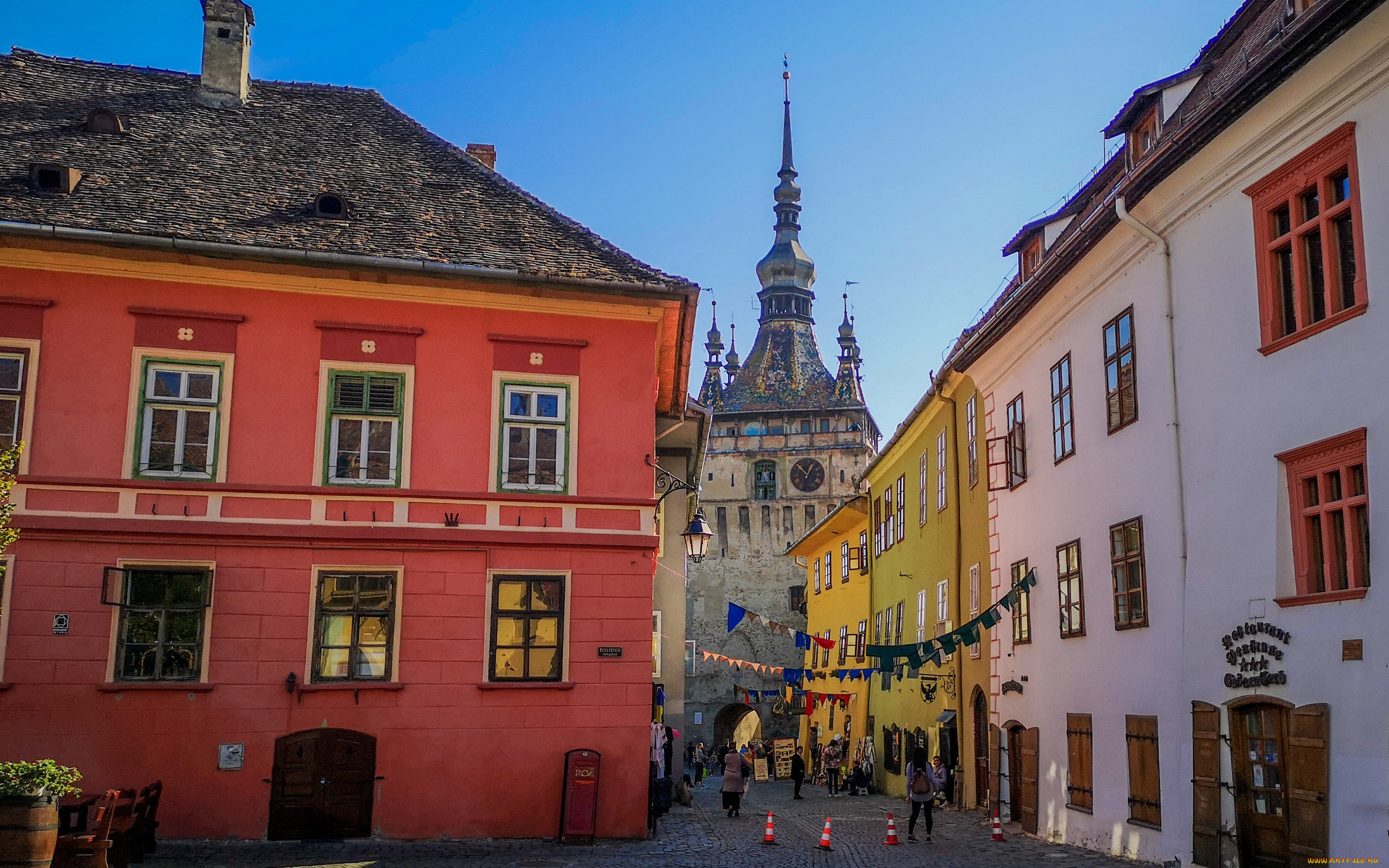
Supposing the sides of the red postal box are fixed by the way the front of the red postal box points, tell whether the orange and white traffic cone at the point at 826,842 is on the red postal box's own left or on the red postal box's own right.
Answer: on the red postal box's own left

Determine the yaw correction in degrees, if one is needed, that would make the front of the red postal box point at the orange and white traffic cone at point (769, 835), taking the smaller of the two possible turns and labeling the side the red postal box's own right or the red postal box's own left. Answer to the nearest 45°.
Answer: approximately 135° to the red postal box's own left

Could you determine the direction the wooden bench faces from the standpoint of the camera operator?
facing to the left of the viewer

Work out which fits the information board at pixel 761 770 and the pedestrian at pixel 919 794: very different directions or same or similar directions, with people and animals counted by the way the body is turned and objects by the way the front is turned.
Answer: very different directions

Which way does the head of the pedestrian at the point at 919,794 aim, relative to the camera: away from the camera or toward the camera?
away from the camera

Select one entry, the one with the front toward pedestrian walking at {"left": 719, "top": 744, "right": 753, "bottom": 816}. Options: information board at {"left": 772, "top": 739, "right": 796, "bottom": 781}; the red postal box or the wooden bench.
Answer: the information board

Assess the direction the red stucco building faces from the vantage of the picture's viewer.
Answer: facing the viewer

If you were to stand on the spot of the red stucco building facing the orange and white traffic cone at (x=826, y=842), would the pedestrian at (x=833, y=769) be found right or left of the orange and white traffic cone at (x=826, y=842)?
left

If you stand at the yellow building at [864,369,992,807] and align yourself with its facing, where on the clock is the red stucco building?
The red stucco building is roughly at 10 o'clock from the yellow building.

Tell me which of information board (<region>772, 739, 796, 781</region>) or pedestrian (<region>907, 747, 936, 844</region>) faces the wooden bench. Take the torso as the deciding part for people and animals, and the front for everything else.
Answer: the information board

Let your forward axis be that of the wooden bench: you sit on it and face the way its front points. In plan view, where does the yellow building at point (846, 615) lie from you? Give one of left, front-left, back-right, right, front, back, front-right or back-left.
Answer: back-right

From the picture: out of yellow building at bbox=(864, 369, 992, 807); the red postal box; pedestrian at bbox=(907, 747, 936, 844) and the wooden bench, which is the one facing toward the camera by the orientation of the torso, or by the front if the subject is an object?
the red postal box

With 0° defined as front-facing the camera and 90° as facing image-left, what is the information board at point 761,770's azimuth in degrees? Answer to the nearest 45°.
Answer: approximately 0°

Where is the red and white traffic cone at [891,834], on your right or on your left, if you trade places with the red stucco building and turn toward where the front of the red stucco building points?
on your left

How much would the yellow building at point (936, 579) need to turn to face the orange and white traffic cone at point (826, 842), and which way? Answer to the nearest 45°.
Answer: approximately 90° to its left

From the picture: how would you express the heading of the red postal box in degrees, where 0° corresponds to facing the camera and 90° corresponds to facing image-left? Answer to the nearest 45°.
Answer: approximately 0°

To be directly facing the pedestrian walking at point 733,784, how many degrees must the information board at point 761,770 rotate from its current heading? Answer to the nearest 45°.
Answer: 0° — it already faces them

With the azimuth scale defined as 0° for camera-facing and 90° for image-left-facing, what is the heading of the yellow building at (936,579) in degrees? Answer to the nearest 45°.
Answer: approximately 90°
